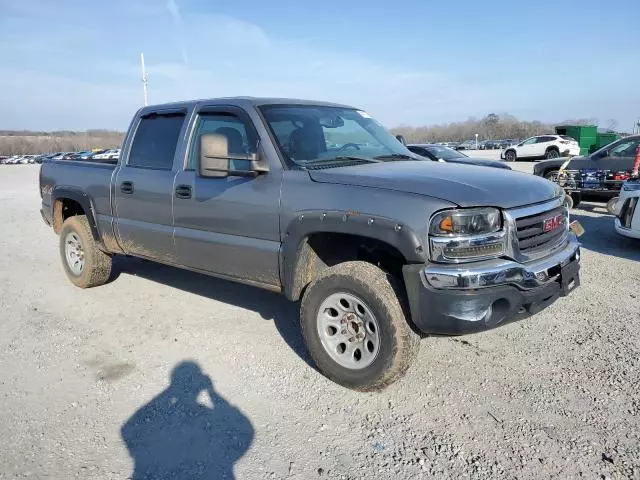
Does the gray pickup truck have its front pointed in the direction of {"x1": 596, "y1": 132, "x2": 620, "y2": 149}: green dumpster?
no

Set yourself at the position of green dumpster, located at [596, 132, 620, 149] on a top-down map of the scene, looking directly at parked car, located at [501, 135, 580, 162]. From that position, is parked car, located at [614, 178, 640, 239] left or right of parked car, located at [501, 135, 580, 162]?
left

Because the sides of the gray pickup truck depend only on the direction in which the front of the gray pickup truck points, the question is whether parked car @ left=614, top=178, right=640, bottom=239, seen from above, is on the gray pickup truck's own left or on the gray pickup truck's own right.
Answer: on the gray pickup truck's own left

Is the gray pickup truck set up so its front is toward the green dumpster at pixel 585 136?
no

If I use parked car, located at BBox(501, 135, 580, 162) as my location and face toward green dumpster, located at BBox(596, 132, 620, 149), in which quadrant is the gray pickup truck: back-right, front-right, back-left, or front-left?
back-right

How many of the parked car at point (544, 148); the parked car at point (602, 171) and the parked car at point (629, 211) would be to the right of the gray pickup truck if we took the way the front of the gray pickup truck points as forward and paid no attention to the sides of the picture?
0

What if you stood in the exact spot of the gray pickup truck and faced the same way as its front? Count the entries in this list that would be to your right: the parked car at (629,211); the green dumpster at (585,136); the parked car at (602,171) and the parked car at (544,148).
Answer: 0

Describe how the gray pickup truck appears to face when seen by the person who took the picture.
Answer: facing the viewer and to the right of the viewer

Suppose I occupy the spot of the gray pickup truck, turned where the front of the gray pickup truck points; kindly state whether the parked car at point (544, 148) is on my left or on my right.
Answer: on my left

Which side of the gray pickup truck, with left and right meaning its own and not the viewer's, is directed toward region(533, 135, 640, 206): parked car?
left
